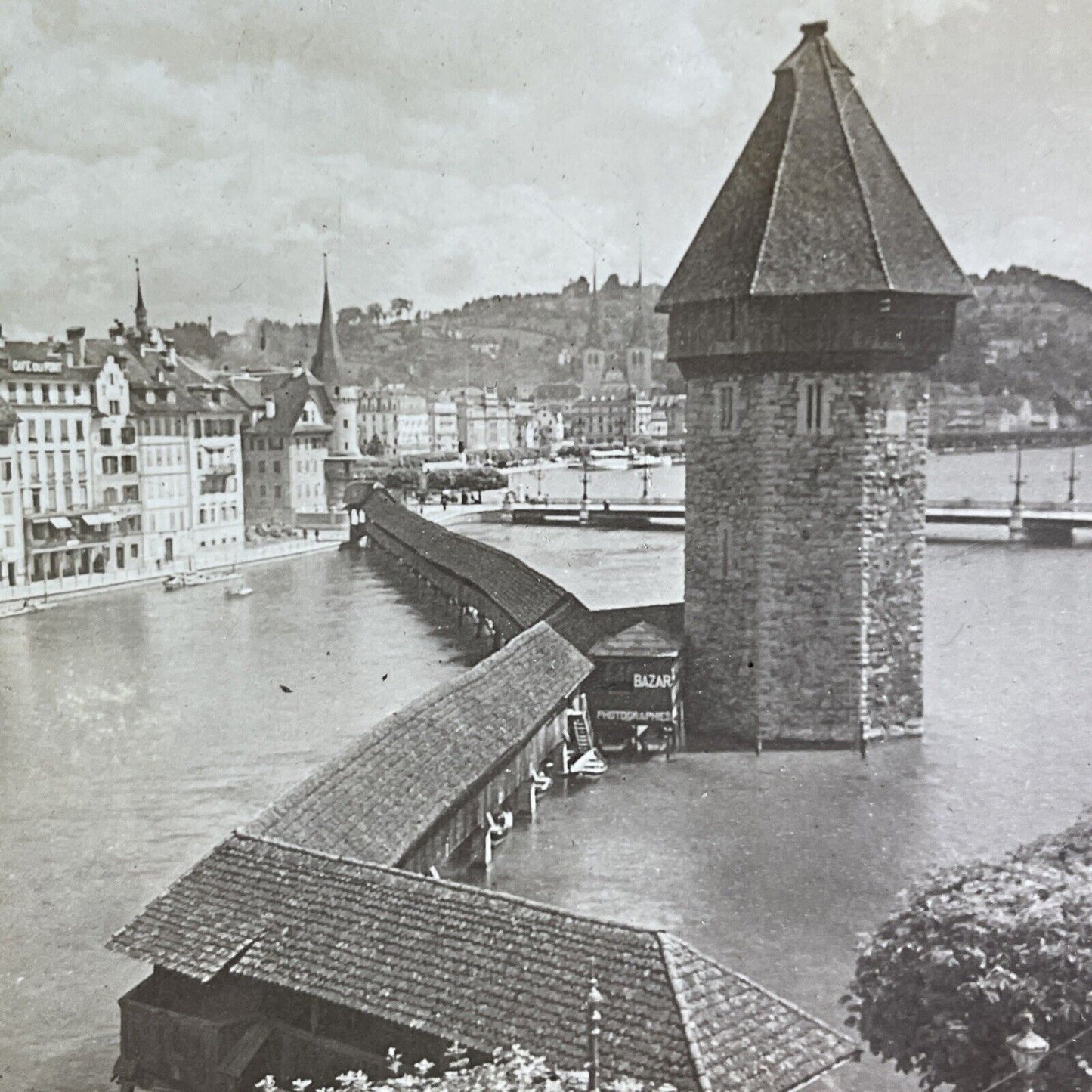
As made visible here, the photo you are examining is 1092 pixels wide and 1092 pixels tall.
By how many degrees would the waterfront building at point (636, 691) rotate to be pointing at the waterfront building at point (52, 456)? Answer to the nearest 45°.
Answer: approximately 135° to its right

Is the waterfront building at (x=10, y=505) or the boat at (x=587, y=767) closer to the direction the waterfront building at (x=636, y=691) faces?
the boat

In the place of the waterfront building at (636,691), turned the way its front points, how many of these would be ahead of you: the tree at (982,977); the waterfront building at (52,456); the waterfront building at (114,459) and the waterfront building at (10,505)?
1

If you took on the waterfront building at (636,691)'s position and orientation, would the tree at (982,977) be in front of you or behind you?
in front

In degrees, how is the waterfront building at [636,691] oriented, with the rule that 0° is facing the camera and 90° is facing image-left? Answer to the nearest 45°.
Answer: approximately 0°

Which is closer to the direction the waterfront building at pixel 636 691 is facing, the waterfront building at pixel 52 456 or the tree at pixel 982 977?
the tree

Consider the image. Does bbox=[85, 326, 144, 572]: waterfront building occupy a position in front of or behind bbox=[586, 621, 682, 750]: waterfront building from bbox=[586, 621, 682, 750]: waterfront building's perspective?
behind

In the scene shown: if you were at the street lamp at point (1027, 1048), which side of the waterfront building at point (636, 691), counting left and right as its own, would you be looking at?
front

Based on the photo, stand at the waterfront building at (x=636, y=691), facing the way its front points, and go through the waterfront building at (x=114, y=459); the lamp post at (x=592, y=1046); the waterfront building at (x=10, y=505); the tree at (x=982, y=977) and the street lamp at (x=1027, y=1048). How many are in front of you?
3

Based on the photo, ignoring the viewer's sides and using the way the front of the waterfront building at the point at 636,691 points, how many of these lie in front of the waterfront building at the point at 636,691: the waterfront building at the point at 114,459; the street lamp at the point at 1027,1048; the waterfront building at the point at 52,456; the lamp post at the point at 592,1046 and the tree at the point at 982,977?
3

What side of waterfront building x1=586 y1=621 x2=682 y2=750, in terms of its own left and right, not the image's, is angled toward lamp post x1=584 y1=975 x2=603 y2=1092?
front

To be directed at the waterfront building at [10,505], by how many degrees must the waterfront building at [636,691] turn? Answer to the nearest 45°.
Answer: approximately 135° to its right
